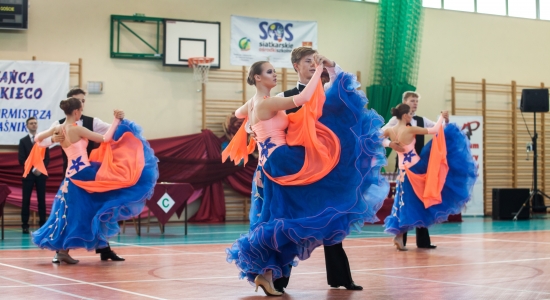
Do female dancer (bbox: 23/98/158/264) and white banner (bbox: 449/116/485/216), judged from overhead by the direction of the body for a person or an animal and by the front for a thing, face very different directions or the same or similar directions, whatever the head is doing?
very different directions

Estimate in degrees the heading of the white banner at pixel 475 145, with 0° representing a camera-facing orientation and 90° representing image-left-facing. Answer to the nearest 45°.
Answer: approximately 0°
